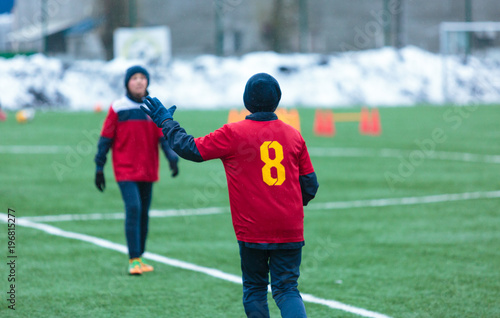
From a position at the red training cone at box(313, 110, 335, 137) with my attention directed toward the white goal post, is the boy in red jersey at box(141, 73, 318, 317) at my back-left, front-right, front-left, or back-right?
back-right

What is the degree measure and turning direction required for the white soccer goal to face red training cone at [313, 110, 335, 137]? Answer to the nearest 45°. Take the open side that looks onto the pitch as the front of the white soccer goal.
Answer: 0° — it already faces it

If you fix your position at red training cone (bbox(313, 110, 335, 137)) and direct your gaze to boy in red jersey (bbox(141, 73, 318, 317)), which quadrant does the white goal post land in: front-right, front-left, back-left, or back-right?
back-left

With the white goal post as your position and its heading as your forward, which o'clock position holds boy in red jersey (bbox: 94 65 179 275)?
The boy in red jersey is roughly at 12 o'clock from the white goal post.

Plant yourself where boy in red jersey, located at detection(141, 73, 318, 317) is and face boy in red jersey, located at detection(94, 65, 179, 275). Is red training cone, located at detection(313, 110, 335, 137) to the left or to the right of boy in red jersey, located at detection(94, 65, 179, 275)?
right

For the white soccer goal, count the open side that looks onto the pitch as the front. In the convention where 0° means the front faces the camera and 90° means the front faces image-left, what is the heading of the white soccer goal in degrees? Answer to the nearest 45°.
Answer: approximately 0°

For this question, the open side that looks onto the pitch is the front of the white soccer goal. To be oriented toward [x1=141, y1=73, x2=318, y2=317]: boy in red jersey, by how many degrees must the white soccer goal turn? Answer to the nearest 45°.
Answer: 0° — it already faces them
